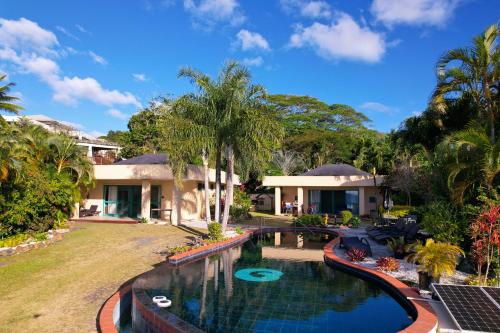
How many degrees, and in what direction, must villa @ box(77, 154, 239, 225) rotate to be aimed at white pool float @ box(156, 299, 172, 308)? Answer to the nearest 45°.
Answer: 0° — it already faces it

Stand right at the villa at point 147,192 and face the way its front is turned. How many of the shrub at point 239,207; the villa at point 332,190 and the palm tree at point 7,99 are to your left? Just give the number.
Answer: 2

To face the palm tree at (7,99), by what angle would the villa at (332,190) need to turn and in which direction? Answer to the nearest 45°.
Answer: approximately 45° to its right

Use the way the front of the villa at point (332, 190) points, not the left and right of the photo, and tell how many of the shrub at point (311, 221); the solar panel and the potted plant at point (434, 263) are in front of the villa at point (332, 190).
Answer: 3

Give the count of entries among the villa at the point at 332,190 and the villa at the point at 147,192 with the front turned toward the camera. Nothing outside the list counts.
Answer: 2

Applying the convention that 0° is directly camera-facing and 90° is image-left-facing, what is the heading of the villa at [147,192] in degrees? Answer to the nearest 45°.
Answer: approximately 0°

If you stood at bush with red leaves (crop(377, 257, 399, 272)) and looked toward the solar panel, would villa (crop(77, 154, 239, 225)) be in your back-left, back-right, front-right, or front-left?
back-right

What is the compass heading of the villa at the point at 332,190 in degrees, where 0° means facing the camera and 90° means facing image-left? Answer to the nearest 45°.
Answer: approximately 0°

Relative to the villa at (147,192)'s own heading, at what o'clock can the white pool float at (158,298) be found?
The white pool float is roughly at 12 o'clock from the villa.
